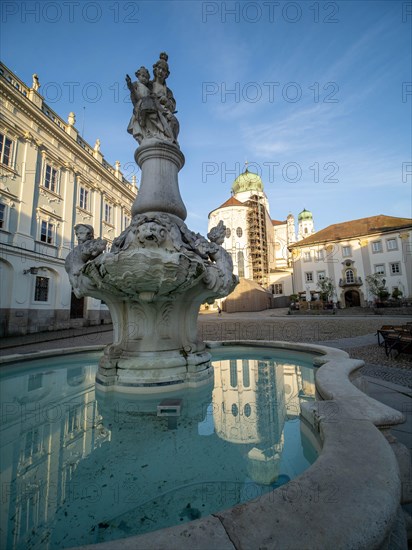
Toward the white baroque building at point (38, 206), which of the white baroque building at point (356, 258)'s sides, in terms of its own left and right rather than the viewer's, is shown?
front

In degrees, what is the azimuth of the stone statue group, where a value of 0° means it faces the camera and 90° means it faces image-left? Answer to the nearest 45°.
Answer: approximately 0°

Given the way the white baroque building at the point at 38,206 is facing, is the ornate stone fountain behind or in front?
in front

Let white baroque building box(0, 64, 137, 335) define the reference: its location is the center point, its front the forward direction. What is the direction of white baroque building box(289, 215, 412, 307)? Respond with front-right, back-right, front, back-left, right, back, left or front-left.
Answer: front-left

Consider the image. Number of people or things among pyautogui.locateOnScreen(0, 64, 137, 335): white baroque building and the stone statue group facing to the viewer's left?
0

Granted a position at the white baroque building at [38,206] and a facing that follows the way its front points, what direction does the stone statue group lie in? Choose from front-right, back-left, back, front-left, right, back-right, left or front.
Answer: front-right

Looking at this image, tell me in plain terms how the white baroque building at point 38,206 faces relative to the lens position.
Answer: facing the viewer and to the right of the viewer

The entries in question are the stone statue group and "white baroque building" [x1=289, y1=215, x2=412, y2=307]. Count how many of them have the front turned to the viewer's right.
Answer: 0
